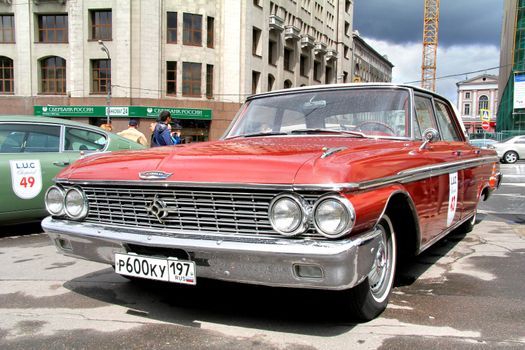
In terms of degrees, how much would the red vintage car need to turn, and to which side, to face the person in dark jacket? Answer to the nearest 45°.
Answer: approximately 135° to its right

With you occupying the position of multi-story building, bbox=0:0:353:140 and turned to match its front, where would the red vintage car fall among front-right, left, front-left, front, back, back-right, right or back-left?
front

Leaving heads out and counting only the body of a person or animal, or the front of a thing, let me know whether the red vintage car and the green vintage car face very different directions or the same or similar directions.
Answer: same or similar directions

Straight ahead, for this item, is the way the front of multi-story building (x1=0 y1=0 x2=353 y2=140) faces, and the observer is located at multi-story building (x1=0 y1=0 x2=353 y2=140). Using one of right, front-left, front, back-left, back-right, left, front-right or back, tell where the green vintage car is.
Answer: front

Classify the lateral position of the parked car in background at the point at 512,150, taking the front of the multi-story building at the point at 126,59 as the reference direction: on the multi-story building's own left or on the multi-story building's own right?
on the multi-story building's own left

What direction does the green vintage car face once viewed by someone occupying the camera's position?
facing to the left of the viewer

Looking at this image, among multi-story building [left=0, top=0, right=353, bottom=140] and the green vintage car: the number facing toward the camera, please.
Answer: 1

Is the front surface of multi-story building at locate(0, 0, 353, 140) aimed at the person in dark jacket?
yes

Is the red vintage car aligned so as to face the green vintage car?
no

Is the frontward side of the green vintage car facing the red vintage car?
no

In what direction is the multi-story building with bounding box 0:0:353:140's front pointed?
toward the camera

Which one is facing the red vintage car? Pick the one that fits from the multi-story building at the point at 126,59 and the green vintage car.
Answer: the multi-story building

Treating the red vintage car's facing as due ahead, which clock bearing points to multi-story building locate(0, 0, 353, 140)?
The multi-story building is roughly at 4 o'clock from the red vintage car.

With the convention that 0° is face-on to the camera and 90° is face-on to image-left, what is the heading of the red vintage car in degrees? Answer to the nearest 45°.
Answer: approximately 45°
